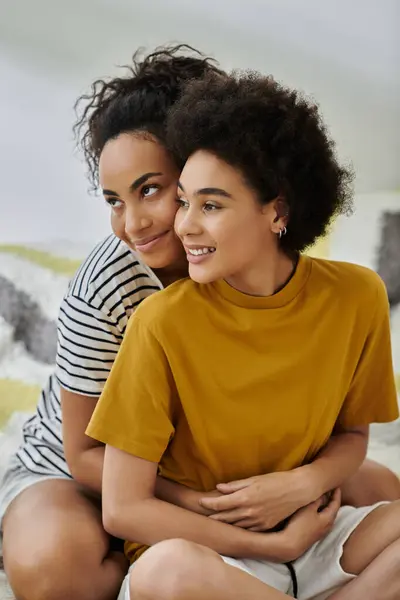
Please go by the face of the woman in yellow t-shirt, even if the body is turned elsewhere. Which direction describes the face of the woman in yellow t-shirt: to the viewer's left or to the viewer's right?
to the viewer's left

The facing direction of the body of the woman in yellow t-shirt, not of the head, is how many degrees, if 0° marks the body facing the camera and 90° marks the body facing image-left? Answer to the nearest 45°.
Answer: approximately 0°
